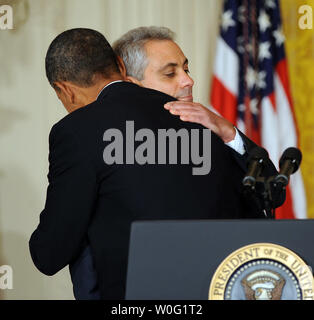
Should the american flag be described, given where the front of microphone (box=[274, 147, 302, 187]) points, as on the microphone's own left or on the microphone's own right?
on the microphone's own left

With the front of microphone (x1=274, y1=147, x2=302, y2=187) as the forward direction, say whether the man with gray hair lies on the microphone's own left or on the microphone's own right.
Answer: on the microphone's own left

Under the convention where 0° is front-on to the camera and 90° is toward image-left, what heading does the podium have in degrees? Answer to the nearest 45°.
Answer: approximately 0°

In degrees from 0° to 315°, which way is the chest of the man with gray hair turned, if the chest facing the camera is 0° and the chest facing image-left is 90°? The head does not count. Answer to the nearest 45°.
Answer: approximately 315°

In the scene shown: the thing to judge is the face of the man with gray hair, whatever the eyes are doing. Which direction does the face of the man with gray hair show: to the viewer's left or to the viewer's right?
to the viewer's right

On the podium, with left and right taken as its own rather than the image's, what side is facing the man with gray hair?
back

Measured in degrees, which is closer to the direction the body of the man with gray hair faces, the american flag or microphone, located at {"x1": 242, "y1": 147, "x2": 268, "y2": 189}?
the microphone

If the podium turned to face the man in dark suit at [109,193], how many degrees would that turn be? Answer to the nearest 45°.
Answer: approximately 135° to its right
